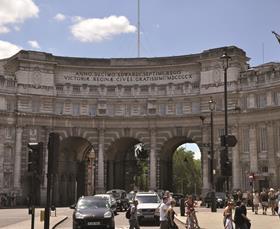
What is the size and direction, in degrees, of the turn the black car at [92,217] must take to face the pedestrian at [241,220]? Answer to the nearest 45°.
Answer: approximately 45° to its left

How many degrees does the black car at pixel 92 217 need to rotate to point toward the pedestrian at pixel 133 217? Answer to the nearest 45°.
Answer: approximately 45° to its left

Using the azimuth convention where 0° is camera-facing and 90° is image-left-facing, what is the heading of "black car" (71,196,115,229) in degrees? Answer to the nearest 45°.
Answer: approximately 0°
